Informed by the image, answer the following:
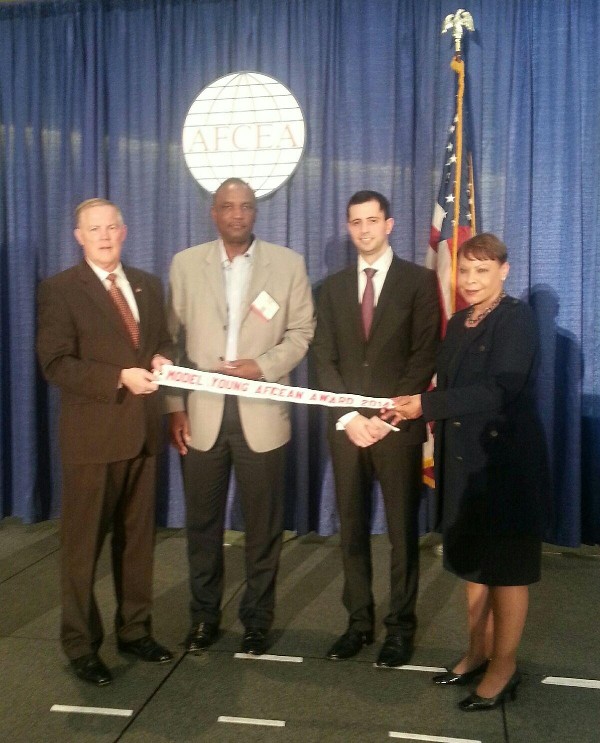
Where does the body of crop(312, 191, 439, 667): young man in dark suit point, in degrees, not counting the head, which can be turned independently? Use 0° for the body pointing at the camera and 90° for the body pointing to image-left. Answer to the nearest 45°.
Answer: approximately 0°

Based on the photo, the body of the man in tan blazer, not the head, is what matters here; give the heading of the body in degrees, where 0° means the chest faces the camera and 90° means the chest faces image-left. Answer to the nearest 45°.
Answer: approximately 0°

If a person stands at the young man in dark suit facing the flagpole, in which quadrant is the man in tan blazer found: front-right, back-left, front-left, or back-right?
back-left

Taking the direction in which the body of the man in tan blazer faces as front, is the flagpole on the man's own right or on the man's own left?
on the man's own left

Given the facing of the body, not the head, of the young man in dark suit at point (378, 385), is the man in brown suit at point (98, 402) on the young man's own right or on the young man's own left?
on the young man's own right

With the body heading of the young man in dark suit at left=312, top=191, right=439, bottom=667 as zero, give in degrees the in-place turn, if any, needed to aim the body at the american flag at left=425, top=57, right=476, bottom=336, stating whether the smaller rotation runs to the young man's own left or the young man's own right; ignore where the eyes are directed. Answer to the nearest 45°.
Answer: approximately 180°

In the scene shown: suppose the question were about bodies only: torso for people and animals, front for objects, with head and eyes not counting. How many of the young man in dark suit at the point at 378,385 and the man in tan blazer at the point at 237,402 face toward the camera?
2

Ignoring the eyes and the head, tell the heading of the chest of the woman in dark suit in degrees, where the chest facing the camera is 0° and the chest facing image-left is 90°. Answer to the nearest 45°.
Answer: approximately 45°
